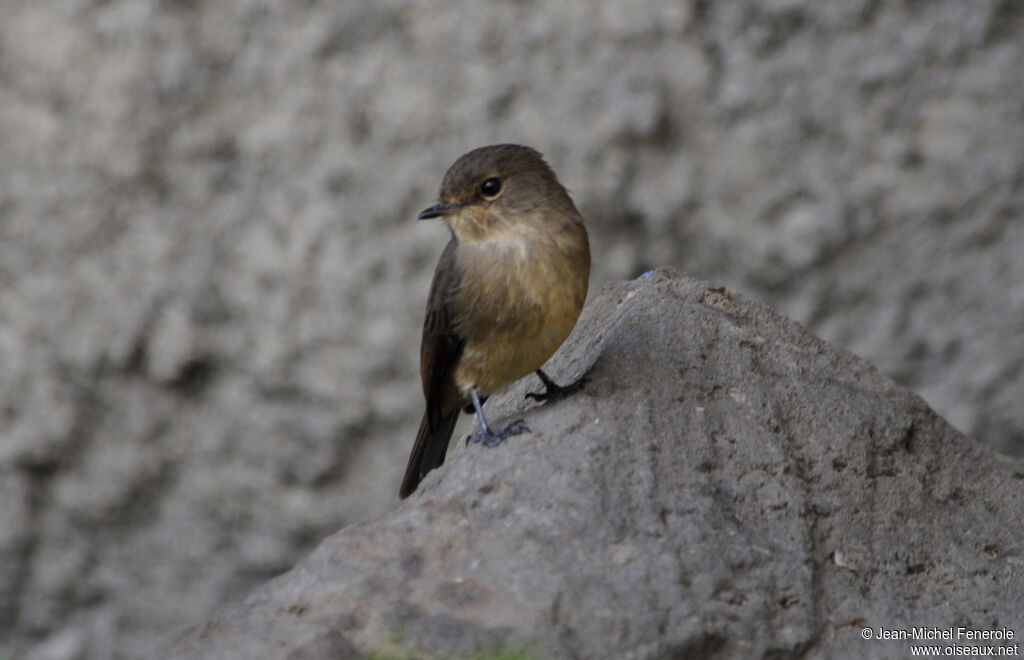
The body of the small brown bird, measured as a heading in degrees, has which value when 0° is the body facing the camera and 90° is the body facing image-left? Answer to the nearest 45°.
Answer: approximately 315°
